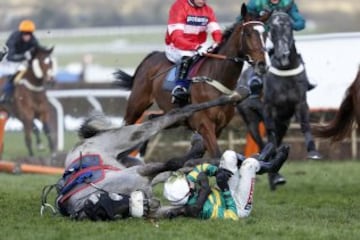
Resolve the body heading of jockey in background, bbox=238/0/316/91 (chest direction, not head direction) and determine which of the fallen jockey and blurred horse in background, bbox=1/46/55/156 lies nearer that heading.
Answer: the fallen jockey

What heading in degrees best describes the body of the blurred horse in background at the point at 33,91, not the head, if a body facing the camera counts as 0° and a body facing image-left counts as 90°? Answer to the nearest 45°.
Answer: approximately 315°

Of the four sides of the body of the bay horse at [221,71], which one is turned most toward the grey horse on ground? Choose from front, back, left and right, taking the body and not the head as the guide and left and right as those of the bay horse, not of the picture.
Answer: right

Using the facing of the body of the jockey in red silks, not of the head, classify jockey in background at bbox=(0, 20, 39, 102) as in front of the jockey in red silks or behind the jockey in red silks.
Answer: behind

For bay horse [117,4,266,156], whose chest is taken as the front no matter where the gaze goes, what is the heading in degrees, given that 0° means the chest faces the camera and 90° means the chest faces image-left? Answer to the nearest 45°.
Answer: approximately 315°

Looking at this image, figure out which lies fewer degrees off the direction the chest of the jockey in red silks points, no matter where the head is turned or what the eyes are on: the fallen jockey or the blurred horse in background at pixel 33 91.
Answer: the fallen jockey

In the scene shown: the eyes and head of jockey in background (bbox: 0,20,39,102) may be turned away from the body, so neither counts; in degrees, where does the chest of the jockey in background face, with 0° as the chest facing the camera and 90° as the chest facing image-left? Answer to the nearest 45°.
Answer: approximately 315°

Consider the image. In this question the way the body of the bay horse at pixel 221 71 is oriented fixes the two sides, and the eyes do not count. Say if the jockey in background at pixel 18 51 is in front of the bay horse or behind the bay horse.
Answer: behind
